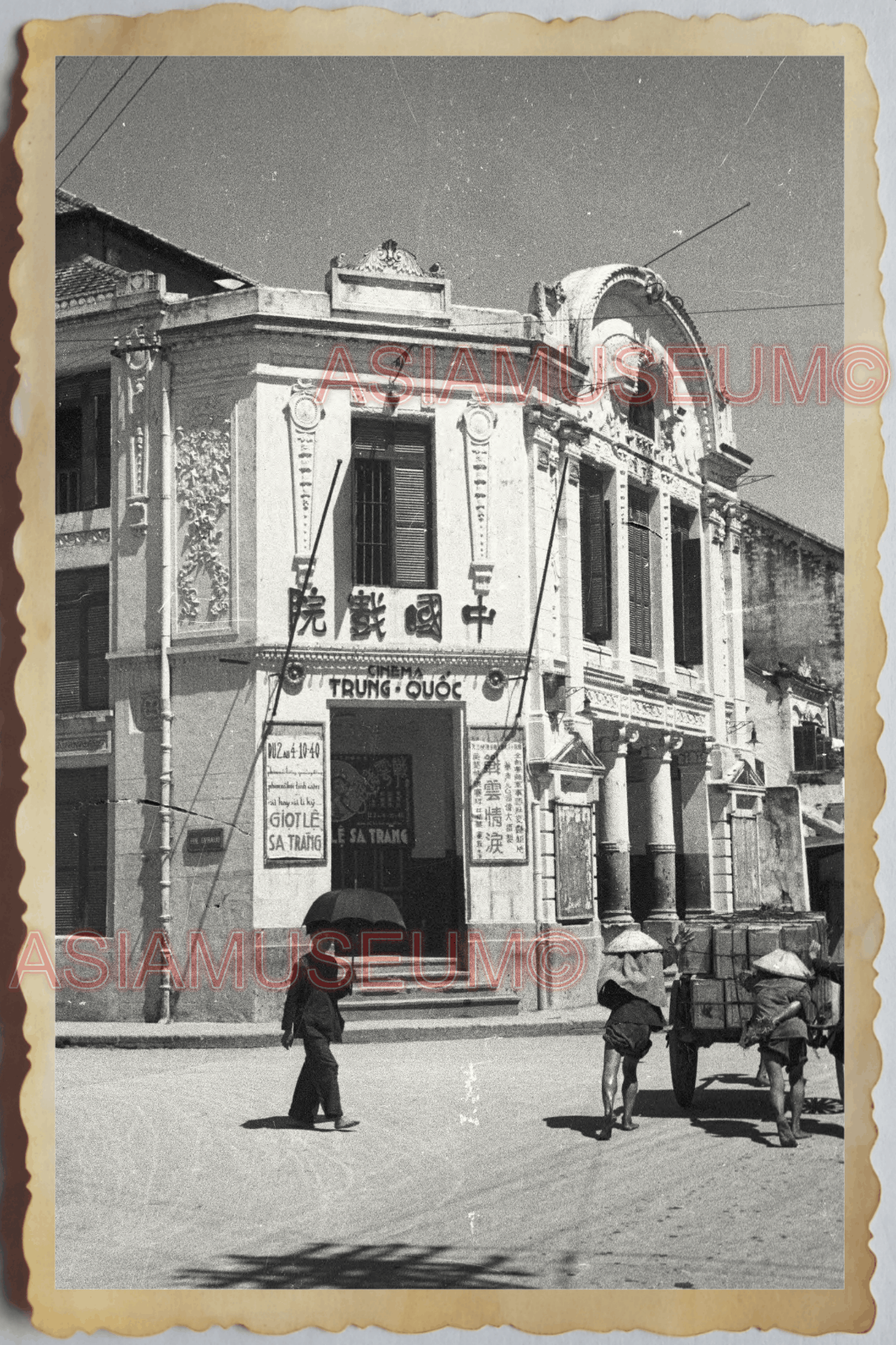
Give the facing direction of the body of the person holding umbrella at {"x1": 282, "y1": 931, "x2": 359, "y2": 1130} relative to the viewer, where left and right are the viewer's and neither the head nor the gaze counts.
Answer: facing to the right of the viewer

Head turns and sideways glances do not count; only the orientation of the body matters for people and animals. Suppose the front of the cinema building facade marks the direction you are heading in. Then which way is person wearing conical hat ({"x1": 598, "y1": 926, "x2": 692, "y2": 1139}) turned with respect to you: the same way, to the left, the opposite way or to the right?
the opposite way

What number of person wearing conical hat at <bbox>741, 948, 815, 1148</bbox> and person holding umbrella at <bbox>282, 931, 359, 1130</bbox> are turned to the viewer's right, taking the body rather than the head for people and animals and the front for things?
1

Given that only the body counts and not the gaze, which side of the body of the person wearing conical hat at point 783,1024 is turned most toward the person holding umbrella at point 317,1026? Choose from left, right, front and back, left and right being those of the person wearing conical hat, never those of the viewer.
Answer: left

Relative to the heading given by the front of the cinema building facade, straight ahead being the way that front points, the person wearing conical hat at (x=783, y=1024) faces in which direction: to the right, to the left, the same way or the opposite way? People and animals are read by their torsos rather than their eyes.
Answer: the opposite way

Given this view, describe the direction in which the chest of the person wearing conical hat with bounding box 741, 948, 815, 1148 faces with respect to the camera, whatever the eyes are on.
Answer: away from the camera

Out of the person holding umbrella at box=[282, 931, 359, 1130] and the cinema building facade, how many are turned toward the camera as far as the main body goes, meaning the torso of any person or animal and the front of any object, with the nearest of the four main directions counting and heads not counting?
1

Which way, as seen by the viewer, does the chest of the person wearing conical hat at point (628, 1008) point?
away from the camera

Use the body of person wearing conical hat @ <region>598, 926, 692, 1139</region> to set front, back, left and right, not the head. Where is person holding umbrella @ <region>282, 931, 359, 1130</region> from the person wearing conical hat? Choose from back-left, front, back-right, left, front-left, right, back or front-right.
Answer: left

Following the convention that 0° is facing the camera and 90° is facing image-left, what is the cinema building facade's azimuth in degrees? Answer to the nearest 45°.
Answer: approximately 0°
